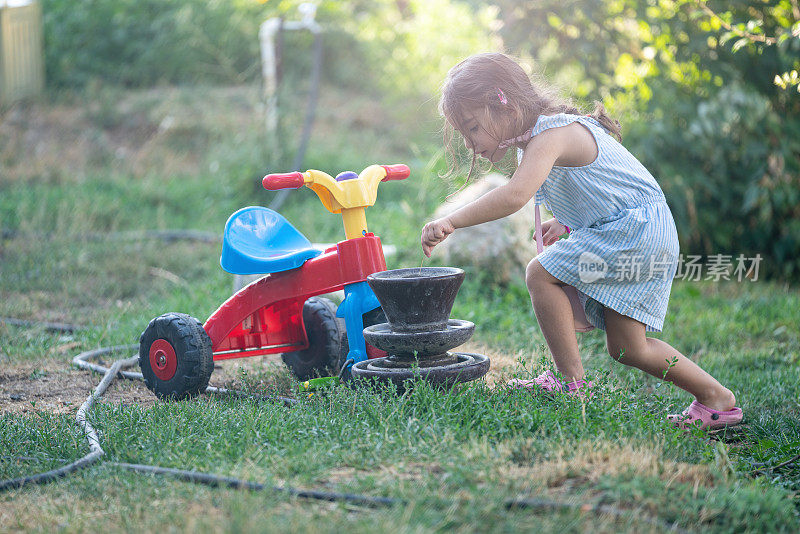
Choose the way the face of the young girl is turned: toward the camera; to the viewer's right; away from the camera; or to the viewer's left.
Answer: to the viewer's left

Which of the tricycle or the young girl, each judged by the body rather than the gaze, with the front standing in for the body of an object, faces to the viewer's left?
the young girl

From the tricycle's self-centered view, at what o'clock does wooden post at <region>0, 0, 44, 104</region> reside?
The wooden post is roughly at 7 o'clock from the tricycle.

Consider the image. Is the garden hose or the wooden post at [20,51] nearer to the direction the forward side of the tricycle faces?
the garden hose

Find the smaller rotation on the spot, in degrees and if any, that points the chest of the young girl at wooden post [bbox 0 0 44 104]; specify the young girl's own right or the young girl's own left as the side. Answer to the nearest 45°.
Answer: approximately 45° to the young girl's own right

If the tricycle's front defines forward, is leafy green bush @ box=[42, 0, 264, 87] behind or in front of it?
behind

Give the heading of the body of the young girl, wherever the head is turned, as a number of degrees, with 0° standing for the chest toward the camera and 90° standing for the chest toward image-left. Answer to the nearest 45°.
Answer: approximately 90°

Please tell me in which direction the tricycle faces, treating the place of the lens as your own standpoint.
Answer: facing the viewer and to the right of the viewer

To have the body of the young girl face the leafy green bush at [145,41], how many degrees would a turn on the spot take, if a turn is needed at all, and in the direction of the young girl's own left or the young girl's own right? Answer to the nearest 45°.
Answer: approximately 45° to the young girl's own right

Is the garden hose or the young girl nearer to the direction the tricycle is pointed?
the young girl
